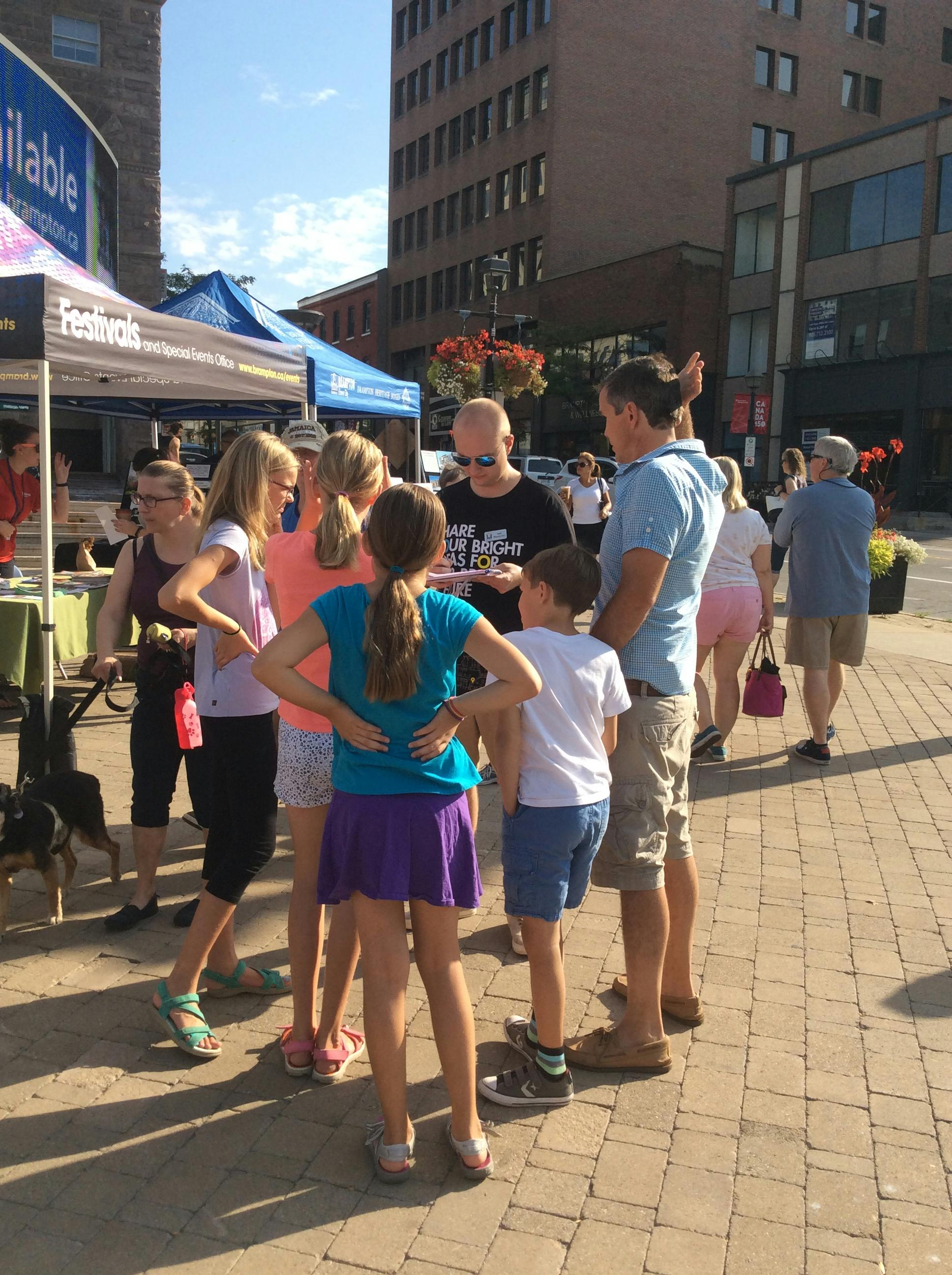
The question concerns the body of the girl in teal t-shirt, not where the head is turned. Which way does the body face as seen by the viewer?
away from the camera

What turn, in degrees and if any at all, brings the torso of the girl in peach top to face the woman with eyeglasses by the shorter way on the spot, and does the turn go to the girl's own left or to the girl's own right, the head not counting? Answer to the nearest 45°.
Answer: approximately 45° to the girl's own left

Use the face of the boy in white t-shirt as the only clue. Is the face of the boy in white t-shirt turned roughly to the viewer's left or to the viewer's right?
to the viewer's left

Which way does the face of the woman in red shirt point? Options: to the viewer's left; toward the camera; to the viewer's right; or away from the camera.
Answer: to the viewer's right

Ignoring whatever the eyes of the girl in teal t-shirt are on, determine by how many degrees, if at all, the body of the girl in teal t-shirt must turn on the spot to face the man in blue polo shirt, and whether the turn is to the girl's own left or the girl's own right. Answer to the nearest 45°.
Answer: approximately 45° to the girl's own right

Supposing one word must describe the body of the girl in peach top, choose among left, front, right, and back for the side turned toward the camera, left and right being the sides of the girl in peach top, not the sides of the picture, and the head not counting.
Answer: back

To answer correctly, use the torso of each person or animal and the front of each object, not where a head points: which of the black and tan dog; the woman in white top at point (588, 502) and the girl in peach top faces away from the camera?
the girl in peach top

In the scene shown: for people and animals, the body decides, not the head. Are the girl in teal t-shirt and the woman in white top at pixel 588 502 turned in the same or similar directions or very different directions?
very different directions

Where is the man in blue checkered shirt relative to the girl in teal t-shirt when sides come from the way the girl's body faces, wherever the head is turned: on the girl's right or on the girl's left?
on the girl's right

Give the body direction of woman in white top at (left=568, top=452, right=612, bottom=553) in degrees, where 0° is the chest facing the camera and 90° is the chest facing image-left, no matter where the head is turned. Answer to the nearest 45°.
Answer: approximately 0°

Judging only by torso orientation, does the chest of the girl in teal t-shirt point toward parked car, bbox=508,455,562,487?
yes

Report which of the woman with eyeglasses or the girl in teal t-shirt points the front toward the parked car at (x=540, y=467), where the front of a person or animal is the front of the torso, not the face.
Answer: the girl in teal t-shirt
